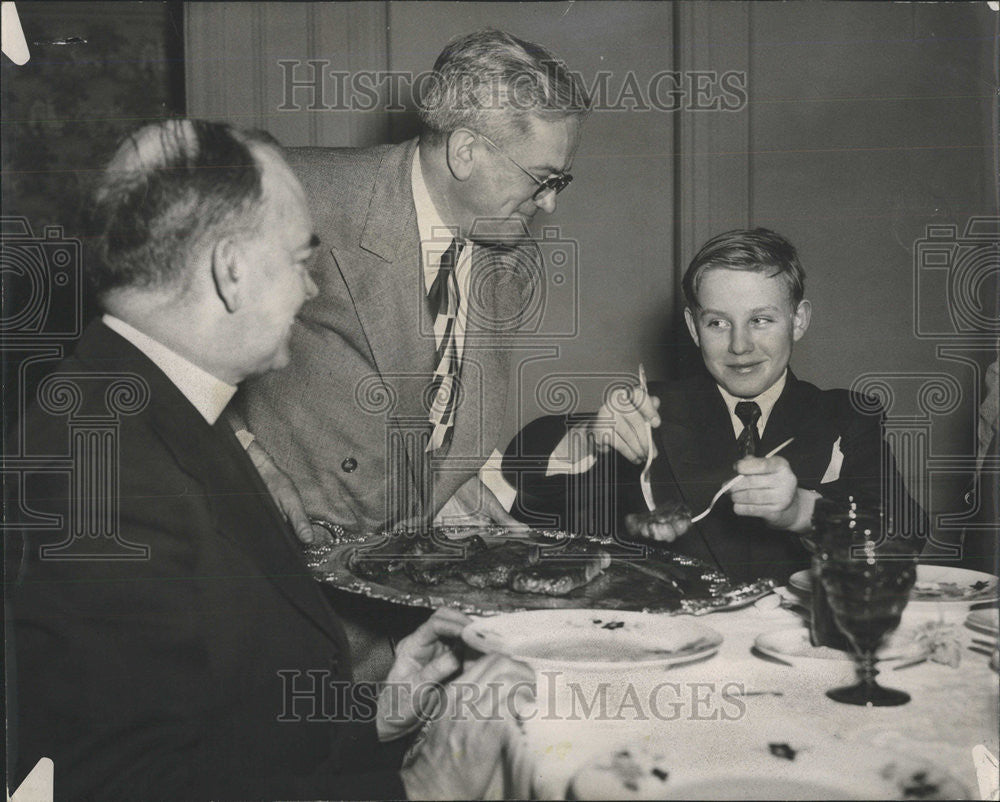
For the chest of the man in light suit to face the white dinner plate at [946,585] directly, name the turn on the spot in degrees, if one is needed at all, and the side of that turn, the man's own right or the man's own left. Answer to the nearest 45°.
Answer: approximately 45° to the man's own left

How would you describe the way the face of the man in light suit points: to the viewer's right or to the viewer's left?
to the viewer's right

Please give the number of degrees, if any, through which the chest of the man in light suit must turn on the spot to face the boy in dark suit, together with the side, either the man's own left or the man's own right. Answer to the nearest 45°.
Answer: approximately 45° to the man's own left

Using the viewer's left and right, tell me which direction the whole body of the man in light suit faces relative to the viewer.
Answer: facing the viewer and to the right of the viewer

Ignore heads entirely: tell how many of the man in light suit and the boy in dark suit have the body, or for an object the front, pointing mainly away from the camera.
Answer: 0

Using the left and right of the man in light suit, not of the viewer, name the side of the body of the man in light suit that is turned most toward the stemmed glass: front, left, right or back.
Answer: front
